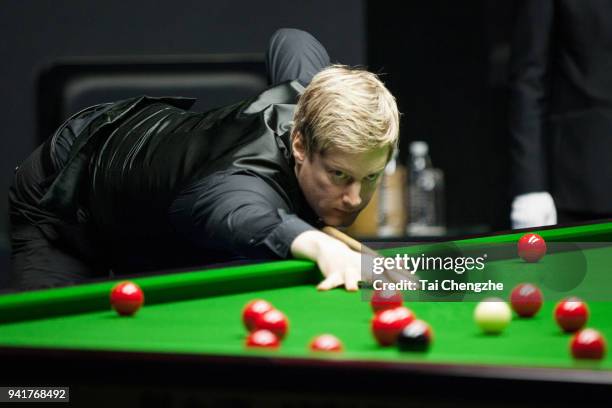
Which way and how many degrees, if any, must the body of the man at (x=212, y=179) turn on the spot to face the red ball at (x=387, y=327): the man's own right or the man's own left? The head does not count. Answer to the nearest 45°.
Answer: approximately 45° to the man's own right

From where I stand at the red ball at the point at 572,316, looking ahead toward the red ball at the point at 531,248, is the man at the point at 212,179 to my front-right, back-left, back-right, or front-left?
front-left

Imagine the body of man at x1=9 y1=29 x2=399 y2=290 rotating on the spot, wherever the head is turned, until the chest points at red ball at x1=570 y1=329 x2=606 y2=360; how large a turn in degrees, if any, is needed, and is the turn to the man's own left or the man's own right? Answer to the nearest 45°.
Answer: approximately 45° to the man's own right

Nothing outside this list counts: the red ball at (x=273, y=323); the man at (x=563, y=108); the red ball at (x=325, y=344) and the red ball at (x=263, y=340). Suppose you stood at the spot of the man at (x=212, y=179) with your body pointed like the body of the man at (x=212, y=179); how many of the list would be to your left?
1

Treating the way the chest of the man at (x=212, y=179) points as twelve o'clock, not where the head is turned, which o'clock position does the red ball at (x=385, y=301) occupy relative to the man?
The red ball is roughly at 1 o'clock from the man.

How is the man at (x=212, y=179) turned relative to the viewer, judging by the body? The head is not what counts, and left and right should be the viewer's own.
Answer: facing the viewer and to the right of the viewer

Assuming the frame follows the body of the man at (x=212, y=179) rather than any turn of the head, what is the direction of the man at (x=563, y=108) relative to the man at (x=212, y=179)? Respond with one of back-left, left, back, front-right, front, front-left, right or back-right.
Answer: left

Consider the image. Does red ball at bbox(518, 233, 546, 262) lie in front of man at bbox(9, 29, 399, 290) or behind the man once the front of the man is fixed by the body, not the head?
in front

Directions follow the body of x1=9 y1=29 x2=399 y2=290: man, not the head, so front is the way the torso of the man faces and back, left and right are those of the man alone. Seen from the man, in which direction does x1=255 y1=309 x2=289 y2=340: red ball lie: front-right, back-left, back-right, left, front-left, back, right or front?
front-right

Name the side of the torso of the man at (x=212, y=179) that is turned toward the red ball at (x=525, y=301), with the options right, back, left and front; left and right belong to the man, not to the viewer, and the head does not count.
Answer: front

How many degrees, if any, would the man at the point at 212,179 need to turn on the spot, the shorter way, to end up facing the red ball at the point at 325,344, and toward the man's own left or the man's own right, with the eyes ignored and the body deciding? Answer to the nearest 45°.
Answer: approximately 45° to the man's own right
